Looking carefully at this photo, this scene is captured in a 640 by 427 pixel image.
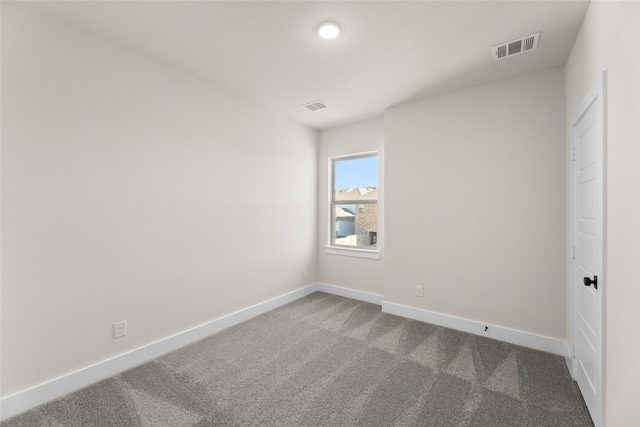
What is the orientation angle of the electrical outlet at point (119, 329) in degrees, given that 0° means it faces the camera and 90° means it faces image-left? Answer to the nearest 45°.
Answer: approximately 315°

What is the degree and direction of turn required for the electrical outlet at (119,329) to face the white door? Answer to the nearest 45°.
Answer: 0° — it already faces it

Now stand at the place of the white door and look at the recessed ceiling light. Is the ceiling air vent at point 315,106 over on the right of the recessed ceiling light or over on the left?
right
